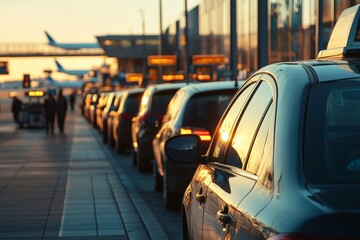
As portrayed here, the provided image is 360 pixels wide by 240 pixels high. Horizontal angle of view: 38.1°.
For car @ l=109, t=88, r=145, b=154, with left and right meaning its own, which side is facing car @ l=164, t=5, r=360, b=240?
back

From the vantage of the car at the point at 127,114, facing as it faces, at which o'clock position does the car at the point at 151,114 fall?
the car at the point at 151,114 is roughly at 6 o'clock from the car at the point at 127,114.

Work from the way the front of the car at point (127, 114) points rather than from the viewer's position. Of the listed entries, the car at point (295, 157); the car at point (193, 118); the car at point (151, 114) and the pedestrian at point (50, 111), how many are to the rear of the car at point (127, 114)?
3

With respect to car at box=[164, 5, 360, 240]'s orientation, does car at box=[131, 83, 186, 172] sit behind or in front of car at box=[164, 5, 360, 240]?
in front

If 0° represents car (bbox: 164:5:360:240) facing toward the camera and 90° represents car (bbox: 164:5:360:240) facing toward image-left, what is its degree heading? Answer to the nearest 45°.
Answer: approximately 135°

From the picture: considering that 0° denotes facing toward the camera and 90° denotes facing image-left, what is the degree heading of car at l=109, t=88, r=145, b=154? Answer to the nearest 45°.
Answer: approximately 180°

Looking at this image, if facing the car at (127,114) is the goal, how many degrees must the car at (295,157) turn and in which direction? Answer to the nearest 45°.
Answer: approximately 45° to its right

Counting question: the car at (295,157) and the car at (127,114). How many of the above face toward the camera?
0

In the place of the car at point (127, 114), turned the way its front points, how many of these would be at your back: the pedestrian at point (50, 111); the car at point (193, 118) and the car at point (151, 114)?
2
